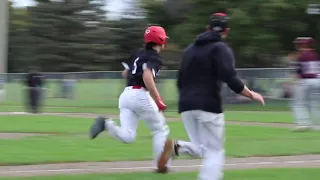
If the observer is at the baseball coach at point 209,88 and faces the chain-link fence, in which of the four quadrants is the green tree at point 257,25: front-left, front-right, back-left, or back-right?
front-right

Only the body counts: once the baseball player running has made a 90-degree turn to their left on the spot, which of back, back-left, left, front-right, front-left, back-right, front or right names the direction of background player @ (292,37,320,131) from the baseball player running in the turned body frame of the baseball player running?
right

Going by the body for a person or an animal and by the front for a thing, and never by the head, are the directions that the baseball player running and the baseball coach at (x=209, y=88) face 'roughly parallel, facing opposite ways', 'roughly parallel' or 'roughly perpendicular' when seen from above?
roughly parallel

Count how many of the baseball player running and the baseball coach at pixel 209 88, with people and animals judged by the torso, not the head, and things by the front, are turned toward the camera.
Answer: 0

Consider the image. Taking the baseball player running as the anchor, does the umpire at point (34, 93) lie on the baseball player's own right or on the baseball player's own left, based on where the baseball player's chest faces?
on the baseball player's own left

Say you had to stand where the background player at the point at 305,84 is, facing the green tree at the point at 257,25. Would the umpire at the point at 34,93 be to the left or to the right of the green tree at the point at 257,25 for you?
left

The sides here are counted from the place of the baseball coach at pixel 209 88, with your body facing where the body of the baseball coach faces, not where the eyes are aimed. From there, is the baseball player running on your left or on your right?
on your left

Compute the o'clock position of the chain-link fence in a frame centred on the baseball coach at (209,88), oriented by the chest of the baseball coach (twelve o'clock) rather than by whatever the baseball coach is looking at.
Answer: The chain-link fence is roughly at 10 o'clock from the baseball coach.

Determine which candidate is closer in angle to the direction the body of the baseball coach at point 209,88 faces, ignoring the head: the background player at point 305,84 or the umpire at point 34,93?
the background player

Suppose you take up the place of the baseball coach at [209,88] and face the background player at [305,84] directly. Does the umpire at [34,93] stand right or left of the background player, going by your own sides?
left

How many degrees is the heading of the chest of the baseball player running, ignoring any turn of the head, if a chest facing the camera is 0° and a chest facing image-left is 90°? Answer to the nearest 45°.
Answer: approximately 225°

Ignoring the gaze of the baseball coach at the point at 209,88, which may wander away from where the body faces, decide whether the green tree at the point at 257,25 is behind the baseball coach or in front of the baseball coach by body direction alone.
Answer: in front
